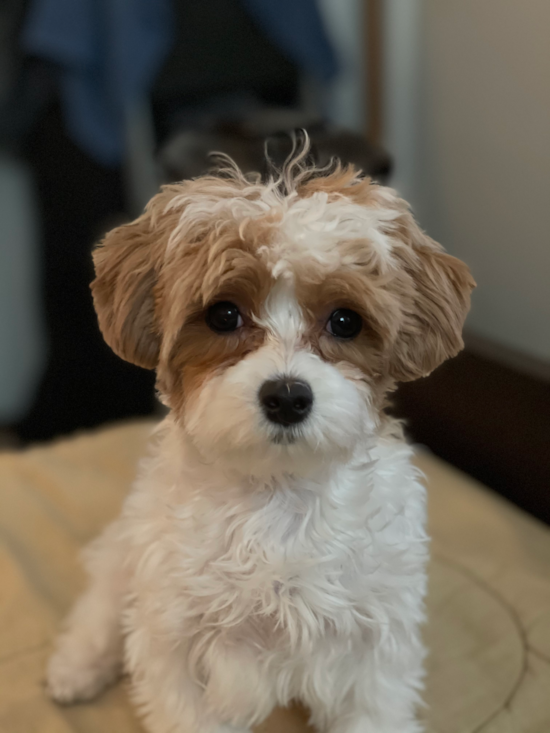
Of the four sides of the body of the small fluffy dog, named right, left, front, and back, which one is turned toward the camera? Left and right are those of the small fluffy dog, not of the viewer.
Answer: front
